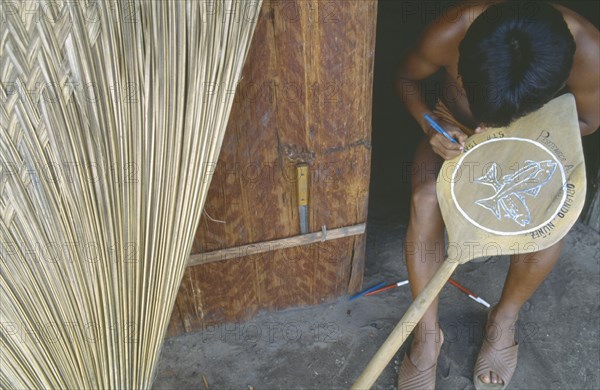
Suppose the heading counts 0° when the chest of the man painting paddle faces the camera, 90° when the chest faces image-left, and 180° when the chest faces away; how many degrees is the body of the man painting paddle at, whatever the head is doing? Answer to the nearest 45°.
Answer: approximately 0°
